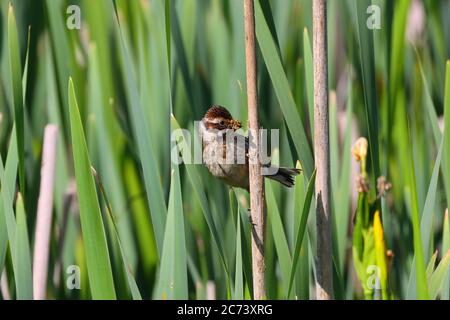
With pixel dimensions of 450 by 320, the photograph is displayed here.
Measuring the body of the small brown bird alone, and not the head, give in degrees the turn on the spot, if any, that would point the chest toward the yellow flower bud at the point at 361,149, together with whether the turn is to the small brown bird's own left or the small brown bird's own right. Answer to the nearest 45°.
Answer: approximately 90° to the small brown bird's own left

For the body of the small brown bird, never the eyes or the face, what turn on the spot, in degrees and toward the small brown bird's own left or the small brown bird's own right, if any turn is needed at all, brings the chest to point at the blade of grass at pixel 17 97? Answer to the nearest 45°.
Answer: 0° — it already faces it

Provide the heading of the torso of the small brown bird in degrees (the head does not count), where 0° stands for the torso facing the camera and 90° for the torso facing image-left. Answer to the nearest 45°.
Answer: approximately 45°

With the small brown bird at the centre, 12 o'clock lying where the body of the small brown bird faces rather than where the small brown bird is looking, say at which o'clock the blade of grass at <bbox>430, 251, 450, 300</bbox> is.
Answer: The blade of grass is roughly at 7 o'clock from the small brown bird.

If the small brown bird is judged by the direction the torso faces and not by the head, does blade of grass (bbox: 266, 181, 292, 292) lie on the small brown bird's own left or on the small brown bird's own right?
on the small brown bird's own left

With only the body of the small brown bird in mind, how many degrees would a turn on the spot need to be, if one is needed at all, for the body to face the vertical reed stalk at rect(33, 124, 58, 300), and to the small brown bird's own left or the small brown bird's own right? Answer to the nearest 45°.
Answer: approximately 45° to the small brown bird's own right
